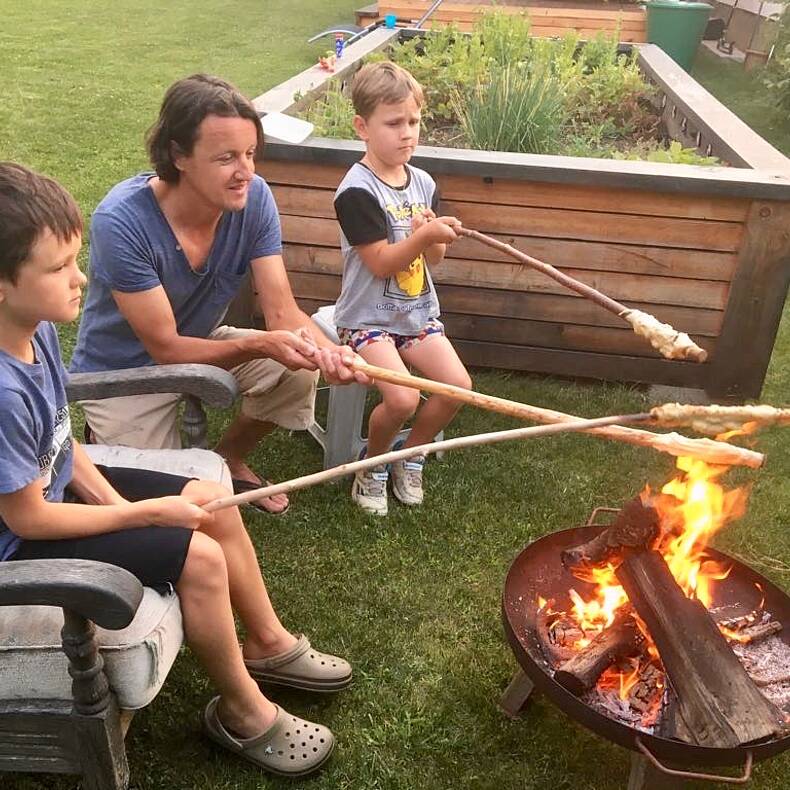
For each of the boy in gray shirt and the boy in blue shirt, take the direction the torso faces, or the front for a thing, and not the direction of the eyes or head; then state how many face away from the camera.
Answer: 0

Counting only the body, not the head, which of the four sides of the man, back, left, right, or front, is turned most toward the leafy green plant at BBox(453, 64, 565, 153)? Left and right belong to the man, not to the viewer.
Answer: left

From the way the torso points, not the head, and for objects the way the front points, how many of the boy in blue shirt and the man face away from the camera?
0

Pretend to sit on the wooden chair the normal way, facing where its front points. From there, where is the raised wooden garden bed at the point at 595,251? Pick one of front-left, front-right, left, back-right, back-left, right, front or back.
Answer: front-left

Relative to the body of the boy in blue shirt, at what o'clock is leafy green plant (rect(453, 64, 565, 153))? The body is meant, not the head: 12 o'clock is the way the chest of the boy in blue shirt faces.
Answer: The leafy green plant is roughly at 10 o'clock from the boy in blue shirt.

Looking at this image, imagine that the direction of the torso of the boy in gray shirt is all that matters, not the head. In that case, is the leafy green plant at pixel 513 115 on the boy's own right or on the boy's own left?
on the boy's own left

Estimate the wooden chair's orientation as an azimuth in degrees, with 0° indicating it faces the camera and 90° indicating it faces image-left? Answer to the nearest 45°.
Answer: approximately 270°

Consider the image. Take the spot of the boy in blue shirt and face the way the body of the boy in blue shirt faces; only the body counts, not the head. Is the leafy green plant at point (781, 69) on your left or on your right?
on your left

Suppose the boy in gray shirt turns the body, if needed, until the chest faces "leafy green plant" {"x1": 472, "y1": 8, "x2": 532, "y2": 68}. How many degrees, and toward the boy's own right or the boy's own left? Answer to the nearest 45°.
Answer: approximately 135° to the boy's own left

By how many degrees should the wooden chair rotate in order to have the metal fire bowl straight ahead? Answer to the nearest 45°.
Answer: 0° — it already faces it

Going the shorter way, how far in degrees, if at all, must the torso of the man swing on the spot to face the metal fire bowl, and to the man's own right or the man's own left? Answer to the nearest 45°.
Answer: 0° — they already face it

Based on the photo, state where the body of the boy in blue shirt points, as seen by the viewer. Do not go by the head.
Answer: to the viewer's right

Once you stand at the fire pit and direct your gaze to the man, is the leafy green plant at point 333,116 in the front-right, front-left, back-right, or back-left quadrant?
front-right

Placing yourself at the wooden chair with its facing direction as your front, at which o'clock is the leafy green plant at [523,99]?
The leafy green plant is roughly at 10 o'clock from the wooden chair.

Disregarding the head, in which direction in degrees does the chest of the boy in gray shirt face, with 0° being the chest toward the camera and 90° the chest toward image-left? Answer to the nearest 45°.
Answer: approximately 315°

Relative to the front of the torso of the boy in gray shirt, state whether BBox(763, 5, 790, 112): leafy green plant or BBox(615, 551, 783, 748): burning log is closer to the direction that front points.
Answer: the burning log

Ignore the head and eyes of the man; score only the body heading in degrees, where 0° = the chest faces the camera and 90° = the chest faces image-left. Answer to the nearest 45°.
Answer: approximately 315°

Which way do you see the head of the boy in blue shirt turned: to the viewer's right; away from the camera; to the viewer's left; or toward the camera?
to the viewer's right

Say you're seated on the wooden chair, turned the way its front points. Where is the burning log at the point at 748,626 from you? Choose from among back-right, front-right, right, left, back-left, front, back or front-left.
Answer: front

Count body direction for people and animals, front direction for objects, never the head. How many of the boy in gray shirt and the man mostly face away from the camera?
0
